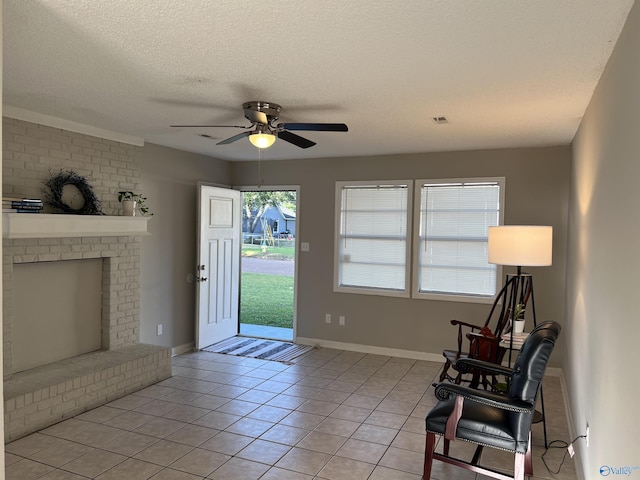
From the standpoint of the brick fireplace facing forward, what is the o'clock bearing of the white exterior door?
The white exterior door is roughly at 9 o'clock from the brick fireplace.

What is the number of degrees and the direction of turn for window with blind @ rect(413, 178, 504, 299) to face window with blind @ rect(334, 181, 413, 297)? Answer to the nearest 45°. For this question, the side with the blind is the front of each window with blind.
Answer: approximately 90° to its right

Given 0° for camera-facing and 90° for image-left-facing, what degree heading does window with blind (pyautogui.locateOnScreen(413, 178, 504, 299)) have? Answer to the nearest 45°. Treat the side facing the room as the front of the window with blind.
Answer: approximately 0°

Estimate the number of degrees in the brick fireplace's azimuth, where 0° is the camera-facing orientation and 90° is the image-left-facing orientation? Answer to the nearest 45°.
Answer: approximately 315°

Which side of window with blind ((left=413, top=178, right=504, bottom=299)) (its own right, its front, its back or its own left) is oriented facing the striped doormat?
right

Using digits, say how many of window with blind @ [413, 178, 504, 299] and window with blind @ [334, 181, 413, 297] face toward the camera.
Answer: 2

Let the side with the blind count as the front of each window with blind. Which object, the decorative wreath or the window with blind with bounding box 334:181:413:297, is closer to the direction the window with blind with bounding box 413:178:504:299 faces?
the decorative wreath

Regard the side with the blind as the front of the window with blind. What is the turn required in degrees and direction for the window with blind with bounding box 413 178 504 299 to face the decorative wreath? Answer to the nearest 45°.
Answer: approximately 45° to its right

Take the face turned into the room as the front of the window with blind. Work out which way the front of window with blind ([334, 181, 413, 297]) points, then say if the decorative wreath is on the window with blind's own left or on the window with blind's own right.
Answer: on the window with blind's own right

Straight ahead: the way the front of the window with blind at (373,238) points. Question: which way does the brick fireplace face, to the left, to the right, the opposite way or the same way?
to the left
